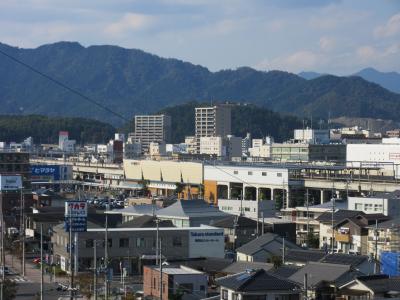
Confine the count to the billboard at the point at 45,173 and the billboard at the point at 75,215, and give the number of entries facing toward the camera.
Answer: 2

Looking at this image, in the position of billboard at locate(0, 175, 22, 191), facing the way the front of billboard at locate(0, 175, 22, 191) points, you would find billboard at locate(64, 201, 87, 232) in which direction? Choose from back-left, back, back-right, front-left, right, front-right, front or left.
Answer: front

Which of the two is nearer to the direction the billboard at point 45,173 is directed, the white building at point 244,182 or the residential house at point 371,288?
the residential house

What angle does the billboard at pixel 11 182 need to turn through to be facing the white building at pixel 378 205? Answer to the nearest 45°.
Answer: approximately 45° to its left

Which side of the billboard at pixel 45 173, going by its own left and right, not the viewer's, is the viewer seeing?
front

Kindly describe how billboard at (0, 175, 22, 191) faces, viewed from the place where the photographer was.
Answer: facing the viewer

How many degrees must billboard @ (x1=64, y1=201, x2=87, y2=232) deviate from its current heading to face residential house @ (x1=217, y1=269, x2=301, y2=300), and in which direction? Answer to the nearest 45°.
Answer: approximately 45° to its left

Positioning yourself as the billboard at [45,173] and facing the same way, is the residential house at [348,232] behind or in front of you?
in front

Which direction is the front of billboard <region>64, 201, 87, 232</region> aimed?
toward the camera

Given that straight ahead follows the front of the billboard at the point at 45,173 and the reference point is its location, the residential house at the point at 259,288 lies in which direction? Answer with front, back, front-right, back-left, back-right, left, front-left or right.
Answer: front

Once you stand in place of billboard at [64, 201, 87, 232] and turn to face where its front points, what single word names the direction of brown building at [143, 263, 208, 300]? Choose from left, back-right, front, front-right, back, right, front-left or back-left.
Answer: front-left

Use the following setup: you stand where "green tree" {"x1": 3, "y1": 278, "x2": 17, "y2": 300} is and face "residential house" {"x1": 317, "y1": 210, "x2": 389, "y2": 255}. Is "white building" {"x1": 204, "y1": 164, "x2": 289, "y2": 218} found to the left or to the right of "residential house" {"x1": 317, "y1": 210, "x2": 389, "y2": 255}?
left

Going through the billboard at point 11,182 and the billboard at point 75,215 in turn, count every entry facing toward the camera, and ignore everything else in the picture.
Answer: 2

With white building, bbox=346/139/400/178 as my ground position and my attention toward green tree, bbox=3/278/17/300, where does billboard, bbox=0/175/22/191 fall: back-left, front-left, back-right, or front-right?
front-right
